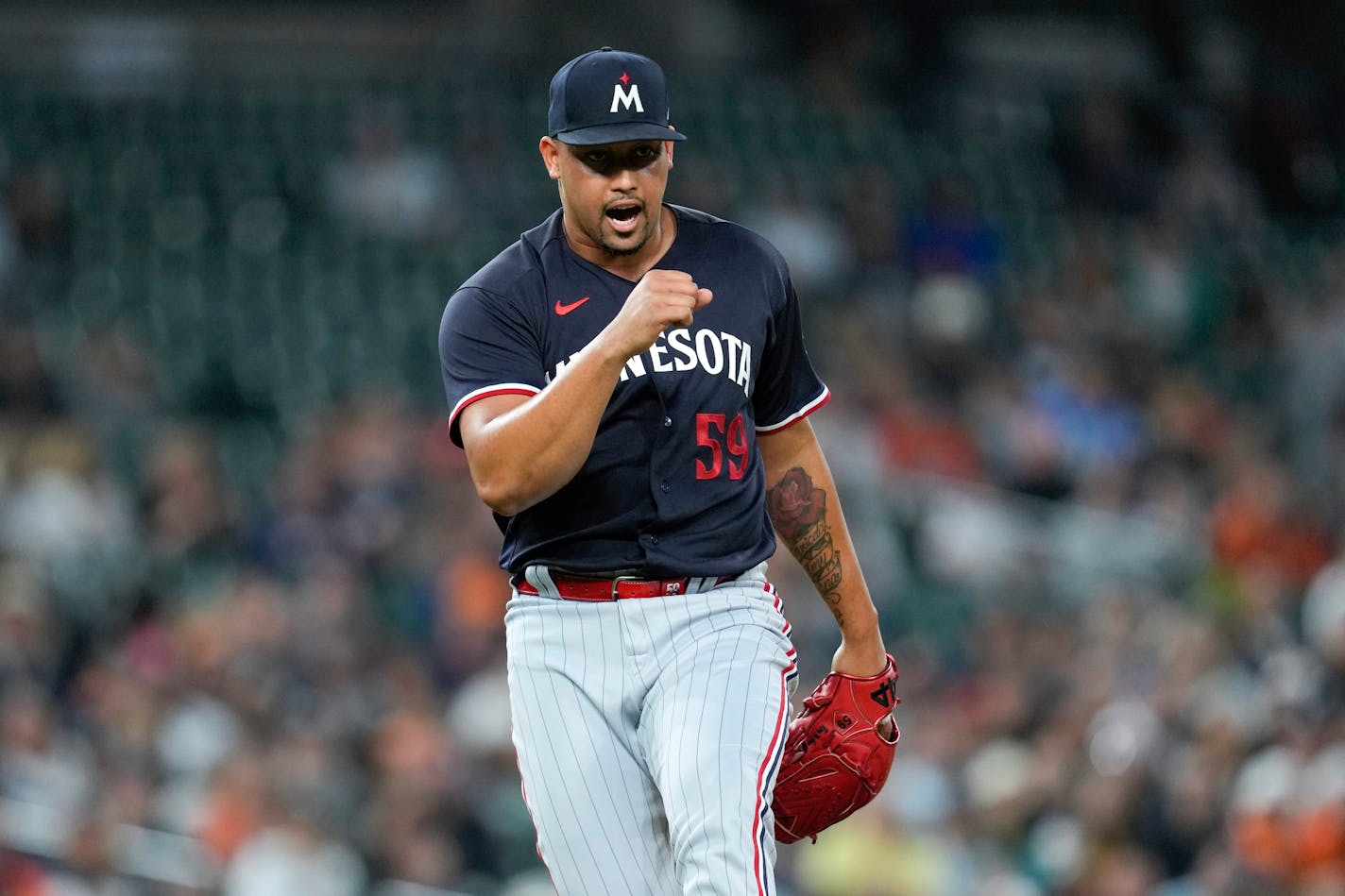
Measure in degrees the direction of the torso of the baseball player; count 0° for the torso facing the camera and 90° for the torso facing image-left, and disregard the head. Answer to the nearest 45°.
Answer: approximately 0°

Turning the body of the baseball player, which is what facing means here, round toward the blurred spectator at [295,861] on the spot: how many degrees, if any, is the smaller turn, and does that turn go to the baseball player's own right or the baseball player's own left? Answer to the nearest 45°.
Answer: approximately 180°
